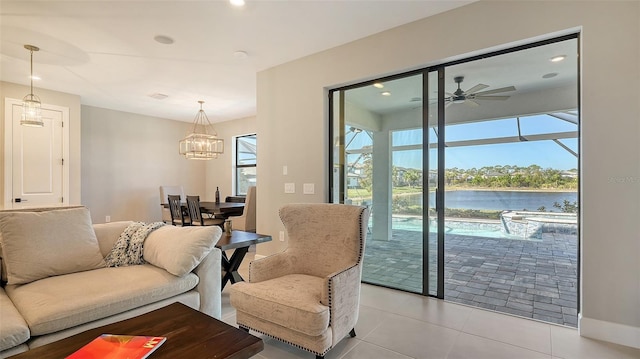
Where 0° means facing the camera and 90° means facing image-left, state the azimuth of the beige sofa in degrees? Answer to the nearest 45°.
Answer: approximately 315°

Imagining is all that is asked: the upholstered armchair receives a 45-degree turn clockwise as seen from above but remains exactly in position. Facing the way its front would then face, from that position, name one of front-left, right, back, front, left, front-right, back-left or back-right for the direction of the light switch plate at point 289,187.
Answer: right

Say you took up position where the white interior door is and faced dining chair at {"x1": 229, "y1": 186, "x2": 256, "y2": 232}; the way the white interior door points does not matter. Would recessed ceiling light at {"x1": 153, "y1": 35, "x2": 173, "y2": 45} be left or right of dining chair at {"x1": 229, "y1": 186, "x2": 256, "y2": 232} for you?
right

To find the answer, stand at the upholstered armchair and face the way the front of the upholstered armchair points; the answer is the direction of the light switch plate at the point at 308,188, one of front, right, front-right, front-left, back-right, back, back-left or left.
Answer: back-right

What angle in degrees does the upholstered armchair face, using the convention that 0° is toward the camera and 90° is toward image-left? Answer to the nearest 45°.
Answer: approximately 45°

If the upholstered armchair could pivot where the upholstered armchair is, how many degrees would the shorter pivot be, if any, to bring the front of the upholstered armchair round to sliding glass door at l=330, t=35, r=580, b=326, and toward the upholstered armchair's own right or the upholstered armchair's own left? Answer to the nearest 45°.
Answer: approximately 180°

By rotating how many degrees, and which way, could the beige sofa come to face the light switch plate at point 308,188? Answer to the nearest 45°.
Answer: approximately 45° to its left

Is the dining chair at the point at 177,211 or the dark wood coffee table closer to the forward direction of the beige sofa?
the dark wood coffee table

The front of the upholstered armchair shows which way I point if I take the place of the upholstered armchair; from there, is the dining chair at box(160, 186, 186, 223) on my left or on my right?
on my right

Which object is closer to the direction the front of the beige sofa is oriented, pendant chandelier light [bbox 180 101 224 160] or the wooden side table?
the wooden side table

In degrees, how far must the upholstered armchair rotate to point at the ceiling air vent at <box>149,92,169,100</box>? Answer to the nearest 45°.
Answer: approximately 90° to its right
